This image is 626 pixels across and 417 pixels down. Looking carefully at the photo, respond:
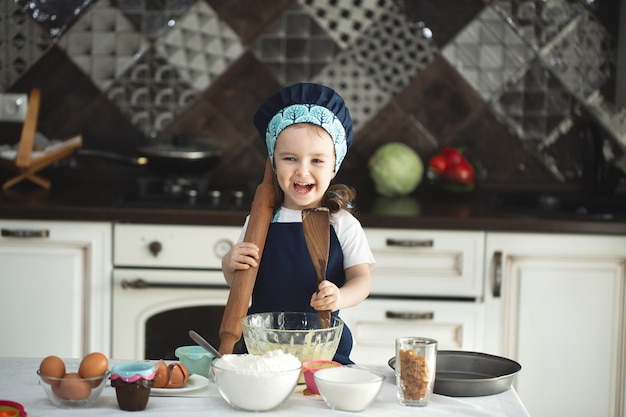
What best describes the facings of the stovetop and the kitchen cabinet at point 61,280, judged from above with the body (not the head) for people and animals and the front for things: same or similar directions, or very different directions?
same or similar directions

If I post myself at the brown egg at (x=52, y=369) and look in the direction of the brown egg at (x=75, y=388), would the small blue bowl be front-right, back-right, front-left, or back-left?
front-left

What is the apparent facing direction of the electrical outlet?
toward the camera

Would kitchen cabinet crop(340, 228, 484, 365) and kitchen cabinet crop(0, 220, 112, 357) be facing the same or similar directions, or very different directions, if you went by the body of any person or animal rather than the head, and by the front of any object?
same or similar directions

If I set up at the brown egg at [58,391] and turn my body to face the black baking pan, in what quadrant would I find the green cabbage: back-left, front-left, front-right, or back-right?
front-left

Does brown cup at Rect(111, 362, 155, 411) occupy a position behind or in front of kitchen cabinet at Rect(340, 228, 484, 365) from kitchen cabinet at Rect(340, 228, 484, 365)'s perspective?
in front

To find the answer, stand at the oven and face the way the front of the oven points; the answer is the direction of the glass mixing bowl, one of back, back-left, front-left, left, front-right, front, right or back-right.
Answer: front

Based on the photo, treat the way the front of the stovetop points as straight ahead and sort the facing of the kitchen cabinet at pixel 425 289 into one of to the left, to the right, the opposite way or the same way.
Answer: the same way

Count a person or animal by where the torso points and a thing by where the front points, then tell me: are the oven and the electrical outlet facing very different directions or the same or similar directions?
same or similar directions

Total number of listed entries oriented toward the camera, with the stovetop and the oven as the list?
2

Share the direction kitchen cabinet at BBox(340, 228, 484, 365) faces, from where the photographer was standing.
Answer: facing the viewer

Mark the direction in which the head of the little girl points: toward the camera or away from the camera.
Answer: toward the camera

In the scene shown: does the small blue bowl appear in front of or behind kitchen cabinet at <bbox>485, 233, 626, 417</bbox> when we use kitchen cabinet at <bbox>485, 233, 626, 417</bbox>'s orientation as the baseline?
in front

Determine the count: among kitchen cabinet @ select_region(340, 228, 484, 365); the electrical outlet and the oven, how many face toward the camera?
3

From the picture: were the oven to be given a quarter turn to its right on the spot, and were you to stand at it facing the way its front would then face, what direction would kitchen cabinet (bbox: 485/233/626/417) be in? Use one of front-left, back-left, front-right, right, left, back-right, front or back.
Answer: back

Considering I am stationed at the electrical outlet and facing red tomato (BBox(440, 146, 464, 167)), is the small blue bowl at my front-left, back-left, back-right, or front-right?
front-right

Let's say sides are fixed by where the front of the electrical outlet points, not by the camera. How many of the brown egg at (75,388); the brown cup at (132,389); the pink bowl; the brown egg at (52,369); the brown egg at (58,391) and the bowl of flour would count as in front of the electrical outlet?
6

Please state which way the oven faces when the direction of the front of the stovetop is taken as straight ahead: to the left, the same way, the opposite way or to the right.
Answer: the same way

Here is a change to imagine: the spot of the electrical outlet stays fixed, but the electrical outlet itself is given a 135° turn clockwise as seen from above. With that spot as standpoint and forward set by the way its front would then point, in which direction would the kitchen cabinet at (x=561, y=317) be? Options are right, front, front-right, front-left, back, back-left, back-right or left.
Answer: back
